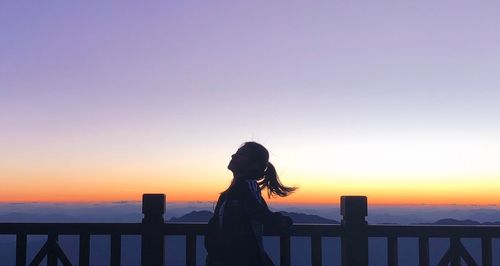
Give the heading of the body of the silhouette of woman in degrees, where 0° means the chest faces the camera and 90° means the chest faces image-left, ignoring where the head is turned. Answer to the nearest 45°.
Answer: approximately 45°
